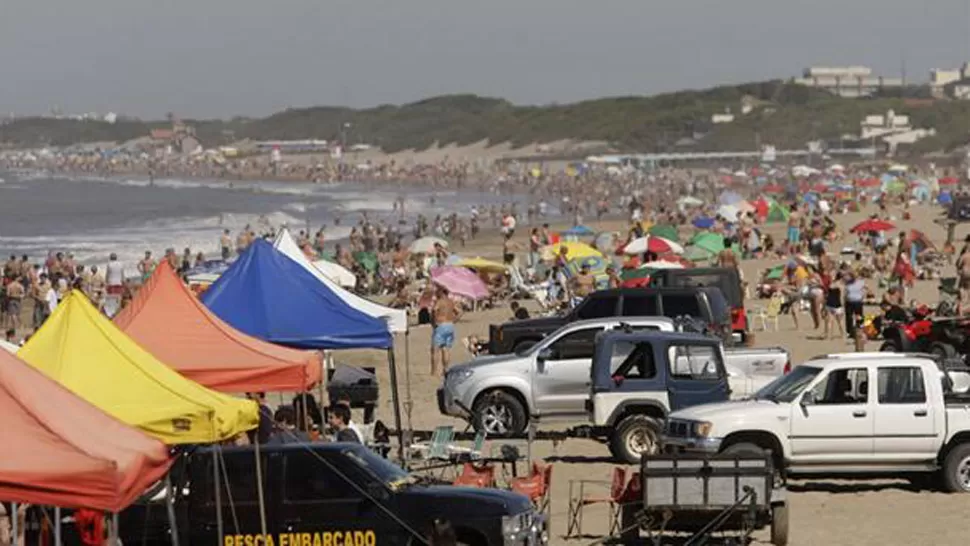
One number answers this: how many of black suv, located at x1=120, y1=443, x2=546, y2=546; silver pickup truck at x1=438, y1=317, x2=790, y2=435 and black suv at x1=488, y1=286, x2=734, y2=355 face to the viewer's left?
2

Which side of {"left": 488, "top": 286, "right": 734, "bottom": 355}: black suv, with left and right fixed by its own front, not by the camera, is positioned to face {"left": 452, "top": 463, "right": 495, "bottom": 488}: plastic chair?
left

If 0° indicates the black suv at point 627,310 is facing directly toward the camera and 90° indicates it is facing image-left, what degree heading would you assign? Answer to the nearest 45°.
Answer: approximately 90°

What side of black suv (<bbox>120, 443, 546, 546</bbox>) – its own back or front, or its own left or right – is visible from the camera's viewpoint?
right

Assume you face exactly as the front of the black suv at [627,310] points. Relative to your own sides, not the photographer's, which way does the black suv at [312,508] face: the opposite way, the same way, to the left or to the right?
the opposite way

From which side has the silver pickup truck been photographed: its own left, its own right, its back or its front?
left

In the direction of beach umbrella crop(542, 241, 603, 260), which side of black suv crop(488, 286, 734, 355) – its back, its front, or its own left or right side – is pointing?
right
